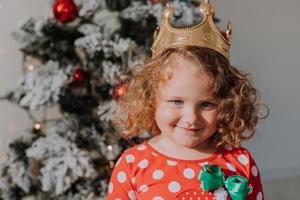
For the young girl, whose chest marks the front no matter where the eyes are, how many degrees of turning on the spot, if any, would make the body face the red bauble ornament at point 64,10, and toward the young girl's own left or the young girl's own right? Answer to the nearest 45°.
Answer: approximately 135° to the young girl's own right

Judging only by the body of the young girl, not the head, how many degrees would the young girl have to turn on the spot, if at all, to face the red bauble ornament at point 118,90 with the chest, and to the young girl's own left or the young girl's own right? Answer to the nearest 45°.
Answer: approximately 180°

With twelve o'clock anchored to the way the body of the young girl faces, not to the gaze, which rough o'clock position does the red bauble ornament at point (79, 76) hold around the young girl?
The red bauble ornament is roughly at 5 o'clock from the young girl.

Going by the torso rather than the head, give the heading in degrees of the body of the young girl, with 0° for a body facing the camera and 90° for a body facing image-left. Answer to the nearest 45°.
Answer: approximately 0°

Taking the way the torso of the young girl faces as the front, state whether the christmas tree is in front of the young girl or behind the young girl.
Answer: behind
